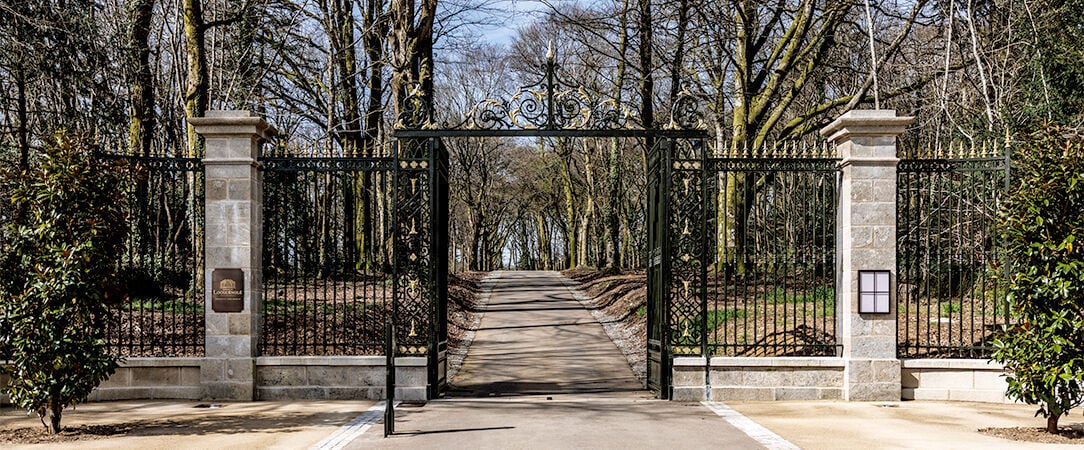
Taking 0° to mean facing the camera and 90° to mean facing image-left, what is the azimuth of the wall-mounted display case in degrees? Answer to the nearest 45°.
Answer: approximately 0°

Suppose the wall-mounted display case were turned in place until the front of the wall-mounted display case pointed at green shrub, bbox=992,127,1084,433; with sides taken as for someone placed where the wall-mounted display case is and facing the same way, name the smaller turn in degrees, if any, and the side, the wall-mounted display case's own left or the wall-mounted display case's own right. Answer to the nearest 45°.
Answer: approximately 45° to the wall-mounted display case's own left

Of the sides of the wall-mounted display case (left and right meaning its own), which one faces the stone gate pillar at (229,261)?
right

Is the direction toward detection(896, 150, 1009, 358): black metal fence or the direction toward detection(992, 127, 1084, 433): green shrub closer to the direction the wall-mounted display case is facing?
the green shrub

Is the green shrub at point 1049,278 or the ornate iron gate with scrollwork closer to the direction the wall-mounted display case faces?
the green shrub
